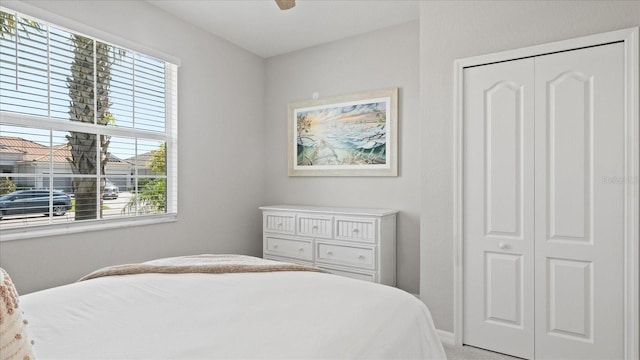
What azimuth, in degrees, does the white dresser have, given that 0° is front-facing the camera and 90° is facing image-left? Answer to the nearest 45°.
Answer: approximately 45°

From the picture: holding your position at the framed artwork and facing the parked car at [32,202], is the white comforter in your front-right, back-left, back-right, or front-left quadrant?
back-left

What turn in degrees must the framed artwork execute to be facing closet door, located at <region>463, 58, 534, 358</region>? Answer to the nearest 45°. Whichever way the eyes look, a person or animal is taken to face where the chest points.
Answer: approximately 90° to its left

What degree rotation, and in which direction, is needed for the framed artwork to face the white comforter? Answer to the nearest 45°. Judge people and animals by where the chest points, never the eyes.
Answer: approximately 45° to its left

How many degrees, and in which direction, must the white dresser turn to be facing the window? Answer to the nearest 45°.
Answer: approximately 45° to its right

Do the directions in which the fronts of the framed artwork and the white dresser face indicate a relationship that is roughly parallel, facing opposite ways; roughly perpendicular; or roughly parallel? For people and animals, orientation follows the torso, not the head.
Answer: roughly parallel

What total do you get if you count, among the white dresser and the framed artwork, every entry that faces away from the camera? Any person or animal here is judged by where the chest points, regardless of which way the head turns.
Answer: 0

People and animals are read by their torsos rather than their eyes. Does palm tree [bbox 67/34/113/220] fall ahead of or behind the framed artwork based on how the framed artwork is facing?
ahead

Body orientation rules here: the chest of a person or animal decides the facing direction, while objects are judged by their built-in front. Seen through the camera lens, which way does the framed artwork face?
facing the viewer and to the left of the viewer

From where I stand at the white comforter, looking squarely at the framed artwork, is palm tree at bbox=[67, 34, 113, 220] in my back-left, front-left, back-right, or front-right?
front-left

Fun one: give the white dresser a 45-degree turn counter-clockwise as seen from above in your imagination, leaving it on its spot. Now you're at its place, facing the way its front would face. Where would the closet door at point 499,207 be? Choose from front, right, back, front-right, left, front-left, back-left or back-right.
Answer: front-left

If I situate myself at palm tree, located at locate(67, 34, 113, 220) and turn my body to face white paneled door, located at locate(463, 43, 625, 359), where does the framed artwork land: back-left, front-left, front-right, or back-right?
front-left
